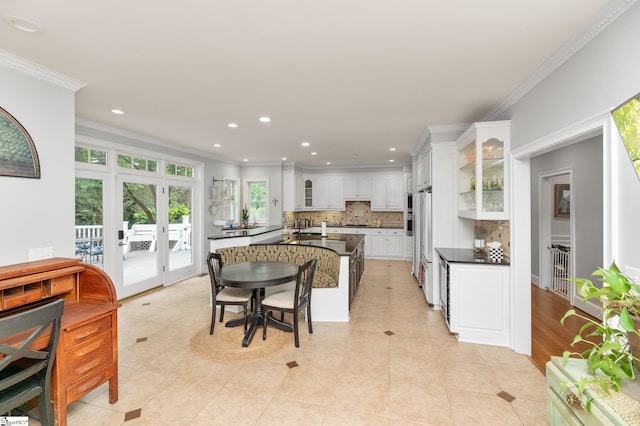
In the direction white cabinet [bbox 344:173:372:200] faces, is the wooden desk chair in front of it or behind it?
in front

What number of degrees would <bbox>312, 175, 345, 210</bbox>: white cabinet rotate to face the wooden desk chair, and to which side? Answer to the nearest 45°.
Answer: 0° — it already faces it

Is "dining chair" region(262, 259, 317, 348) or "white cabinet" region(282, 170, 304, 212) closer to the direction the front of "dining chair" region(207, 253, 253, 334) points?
the dining chair

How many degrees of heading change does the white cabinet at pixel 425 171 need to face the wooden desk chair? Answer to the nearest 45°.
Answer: approximately 45° to its left

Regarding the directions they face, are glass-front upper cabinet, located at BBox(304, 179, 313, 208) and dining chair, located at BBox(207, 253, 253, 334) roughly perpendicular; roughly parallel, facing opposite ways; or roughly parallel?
roughly perpendicular

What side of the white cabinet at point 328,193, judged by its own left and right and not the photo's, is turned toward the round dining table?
front

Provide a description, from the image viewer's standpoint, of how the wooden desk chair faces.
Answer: facing away from the viewer and to the left of the viewer

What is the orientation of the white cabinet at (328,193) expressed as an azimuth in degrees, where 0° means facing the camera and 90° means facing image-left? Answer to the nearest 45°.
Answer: approximately 0°

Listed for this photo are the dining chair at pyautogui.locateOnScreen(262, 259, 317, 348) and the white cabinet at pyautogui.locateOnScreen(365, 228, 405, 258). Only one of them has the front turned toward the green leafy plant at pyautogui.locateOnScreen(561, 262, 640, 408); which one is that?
the white cabinet

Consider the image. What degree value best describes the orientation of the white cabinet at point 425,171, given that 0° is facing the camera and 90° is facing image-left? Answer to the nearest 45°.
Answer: approximately 90°

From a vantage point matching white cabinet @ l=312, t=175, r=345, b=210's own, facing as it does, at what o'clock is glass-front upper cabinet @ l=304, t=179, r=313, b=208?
The glass-front upper cabinet is roughly at 3 o'clock from the white cabinet.

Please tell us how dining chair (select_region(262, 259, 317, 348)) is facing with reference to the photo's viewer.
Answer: facing away from the viewer and to the left of the viewer

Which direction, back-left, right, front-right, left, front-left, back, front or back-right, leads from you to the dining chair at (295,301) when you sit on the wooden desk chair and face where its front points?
back-right

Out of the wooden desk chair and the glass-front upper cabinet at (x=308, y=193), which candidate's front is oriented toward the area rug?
the glass-front upper cabinet
